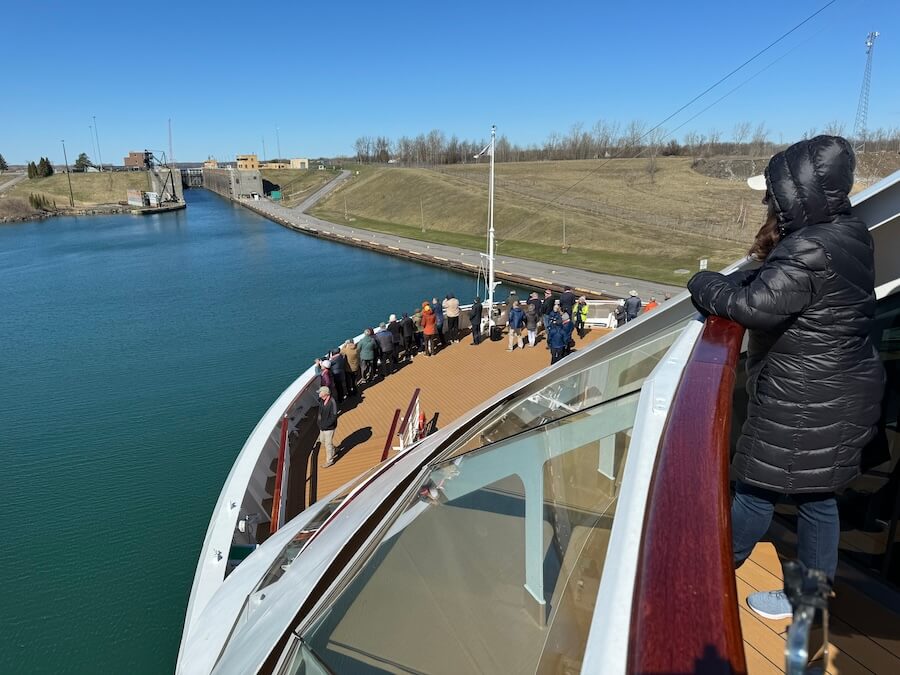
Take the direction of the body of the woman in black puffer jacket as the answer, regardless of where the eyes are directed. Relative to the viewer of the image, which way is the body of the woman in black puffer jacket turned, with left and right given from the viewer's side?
facing away from the viewer and to the left of the viewer

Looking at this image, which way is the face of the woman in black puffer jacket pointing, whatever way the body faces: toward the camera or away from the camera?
away from the camera

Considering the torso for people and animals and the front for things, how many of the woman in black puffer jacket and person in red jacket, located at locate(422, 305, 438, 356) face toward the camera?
0

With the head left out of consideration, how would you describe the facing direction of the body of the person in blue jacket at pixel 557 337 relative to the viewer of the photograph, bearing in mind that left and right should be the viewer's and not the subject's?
facing away from the viewer

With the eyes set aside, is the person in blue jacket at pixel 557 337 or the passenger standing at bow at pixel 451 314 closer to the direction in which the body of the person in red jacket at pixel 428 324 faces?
the passenger standing at bow

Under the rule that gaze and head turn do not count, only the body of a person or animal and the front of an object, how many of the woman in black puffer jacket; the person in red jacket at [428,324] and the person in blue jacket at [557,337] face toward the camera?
0

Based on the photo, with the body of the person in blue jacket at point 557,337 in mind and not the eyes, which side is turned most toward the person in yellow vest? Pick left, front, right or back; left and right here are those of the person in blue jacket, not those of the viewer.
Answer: front

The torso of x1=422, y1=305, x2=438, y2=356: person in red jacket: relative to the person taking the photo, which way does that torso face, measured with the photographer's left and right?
facing away from the viewer and to the left of the viewer

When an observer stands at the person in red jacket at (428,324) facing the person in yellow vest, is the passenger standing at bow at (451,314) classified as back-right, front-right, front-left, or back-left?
front-left

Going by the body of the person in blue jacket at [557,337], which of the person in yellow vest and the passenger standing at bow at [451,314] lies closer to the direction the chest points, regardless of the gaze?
the person in yellow vest
